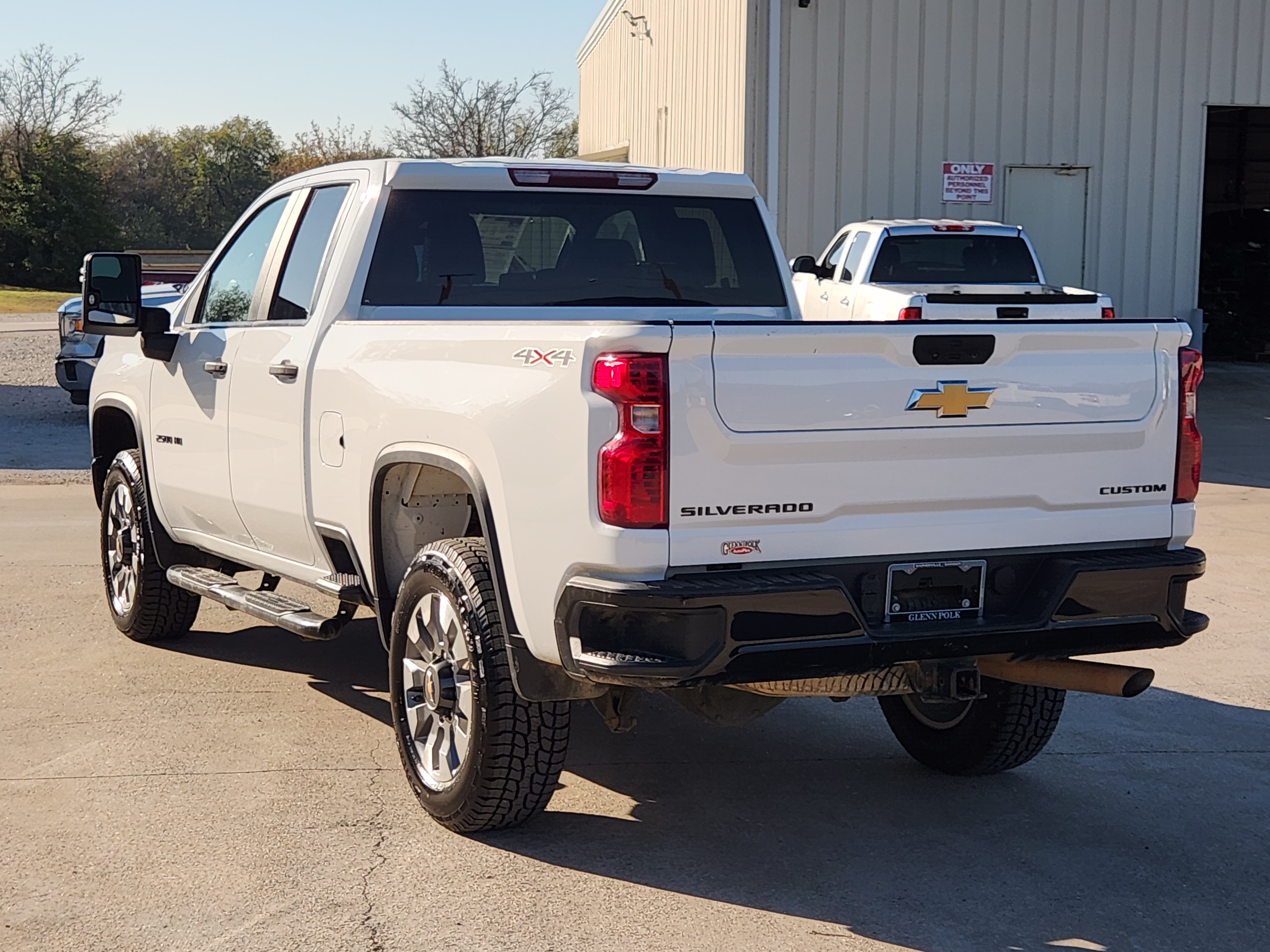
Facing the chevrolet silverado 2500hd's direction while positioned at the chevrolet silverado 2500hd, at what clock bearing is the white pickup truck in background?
The white pickup truck in background is roughly at 2 o'clock from the chevrolet silverado 2500hd.

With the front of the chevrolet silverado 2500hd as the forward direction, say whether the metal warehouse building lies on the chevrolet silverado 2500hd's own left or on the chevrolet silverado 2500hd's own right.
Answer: on the chevrolet silverado 2500hd's own right

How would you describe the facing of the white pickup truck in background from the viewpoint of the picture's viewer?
facing away from the viewer and to the left of the viewer

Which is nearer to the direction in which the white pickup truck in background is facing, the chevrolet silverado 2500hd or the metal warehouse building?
the metal warehouse building

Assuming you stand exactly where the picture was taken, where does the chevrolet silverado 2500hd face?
facing away from the viewer and to the left of the viewer

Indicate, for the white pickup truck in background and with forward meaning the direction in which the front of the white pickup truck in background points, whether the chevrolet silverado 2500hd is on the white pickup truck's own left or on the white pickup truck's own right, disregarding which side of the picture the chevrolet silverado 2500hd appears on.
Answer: on the white pickup truck's own left

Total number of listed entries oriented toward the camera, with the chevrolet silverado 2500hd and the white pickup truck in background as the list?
0
